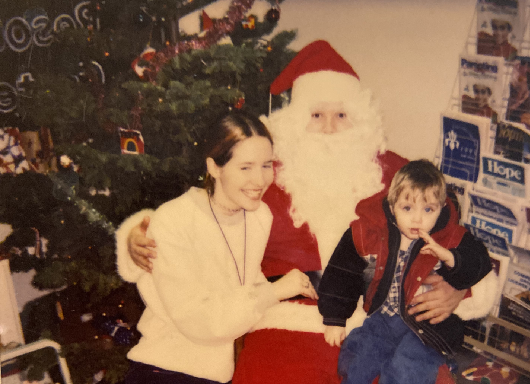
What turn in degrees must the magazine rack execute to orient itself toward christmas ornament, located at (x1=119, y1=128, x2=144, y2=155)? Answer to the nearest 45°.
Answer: approximately 45° to its right

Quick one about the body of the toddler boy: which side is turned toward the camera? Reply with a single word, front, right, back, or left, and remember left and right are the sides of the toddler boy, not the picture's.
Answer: front

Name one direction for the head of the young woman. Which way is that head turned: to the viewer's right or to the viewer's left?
to the viewer's right

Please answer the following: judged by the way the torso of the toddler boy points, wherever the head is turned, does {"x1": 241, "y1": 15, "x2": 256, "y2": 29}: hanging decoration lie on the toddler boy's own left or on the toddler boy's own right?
on the toddler boy's own right

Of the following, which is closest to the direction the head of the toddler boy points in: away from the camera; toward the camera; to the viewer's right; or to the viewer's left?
toward the camera

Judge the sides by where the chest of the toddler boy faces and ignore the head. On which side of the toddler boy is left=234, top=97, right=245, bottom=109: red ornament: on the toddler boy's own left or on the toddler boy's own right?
on the toddler boy's own right

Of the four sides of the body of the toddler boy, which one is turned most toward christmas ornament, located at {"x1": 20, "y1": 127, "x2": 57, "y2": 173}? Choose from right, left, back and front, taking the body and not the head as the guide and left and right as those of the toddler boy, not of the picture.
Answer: right
